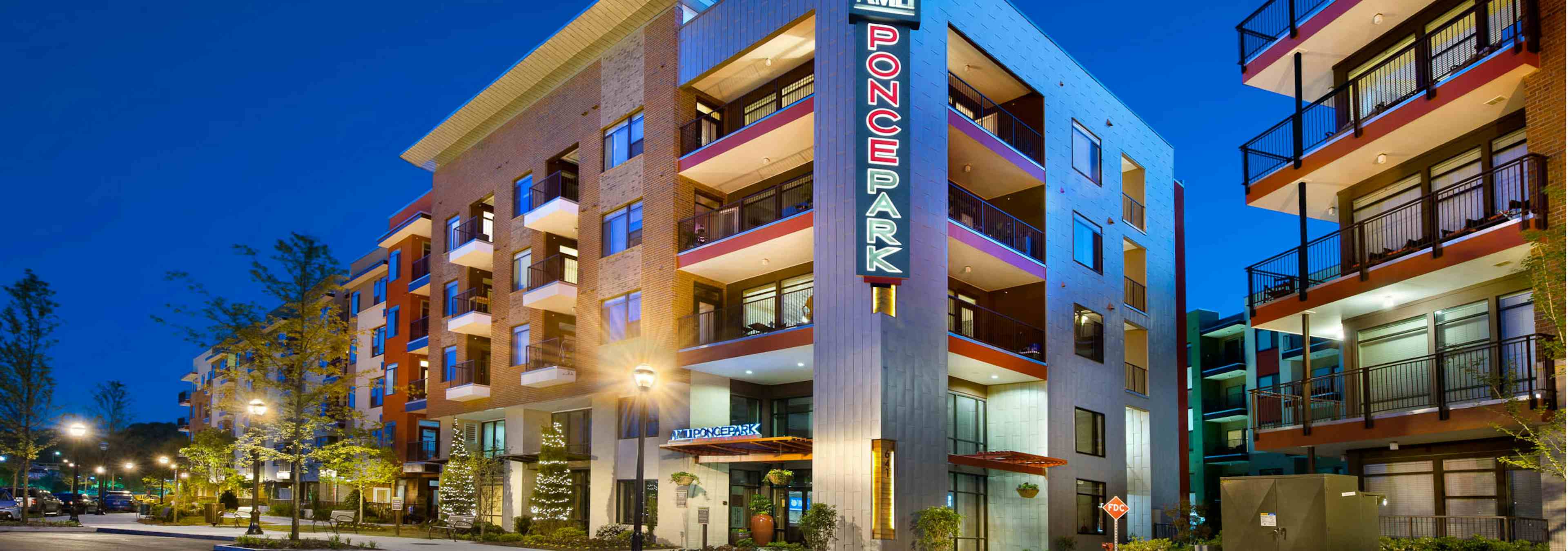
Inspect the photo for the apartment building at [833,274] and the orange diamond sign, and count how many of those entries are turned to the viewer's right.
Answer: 0

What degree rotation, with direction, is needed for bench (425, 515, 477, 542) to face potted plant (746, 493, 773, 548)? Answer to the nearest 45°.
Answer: approximately 90° to its left

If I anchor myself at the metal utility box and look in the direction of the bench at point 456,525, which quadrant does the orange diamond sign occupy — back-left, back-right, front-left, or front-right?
front-right

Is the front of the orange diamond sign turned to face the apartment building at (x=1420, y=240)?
no

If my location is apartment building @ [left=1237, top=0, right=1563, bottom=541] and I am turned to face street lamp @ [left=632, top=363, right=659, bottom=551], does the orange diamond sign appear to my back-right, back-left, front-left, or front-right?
front-right

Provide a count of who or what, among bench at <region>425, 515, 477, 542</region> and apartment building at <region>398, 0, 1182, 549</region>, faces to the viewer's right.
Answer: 0

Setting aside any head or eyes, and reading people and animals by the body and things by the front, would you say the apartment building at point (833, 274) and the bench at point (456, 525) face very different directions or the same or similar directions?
same or similar directions

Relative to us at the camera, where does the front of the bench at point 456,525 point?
facing the viewer and to the left of the viewer

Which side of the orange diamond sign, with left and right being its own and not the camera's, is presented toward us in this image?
front

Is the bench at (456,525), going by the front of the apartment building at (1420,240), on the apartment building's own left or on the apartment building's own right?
on the apartment building's own right

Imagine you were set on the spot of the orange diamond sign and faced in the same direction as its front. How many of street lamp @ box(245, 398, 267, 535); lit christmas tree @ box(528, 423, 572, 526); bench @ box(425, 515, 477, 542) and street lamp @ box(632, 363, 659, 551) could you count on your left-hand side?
0
